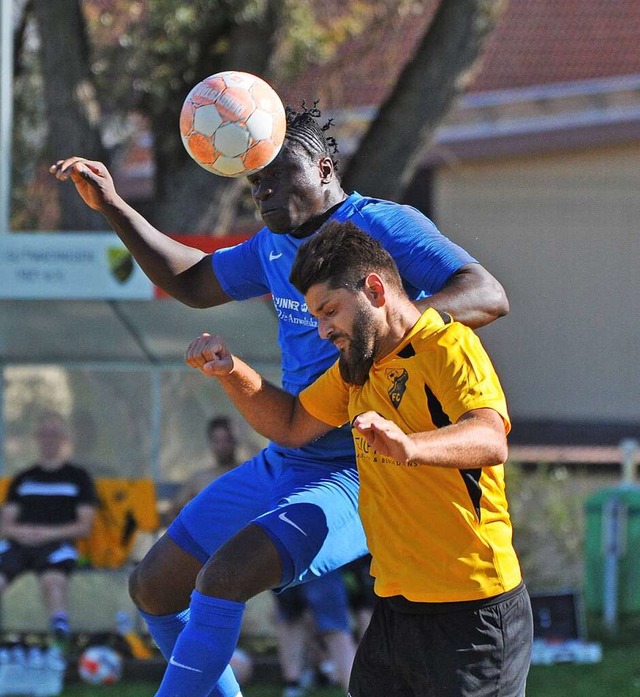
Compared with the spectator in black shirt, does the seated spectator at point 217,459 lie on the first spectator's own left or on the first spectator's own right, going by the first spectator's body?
on the first spectator's own left

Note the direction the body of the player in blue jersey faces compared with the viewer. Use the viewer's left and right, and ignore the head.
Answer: facing the viewer and to the left of the viewer

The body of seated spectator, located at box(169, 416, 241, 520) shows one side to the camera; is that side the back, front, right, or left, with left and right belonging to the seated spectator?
front

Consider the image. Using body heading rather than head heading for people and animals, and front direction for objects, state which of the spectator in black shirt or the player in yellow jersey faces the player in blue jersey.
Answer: the spectator in black shirt

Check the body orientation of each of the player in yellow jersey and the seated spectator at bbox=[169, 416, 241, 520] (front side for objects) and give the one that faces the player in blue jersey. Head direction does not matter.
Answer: the seated spectator

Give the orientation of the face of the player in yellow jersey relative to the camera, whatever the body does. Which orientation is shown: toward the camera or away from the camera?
toward the camera

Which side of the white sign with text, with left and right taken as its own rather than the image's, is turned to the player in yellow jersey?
front

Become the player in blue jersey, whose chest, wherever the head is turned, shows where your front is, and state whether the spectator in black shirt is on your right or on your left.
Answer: on your right

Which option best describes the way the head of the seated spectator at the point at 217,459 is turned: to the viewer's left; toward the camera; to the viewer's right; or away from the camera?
toward the camera

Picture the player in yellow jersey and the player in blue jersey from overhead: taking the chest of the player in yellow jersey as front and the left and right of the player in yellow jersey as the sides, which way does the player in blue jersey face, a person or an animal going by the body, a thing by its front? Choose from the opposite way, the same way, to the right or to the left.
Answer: the same way

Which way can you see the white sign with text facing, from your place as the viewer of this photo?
facing the viewer

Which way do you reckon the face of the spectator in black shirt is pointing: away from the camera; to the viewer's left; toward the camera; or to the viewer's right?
toward the camera
